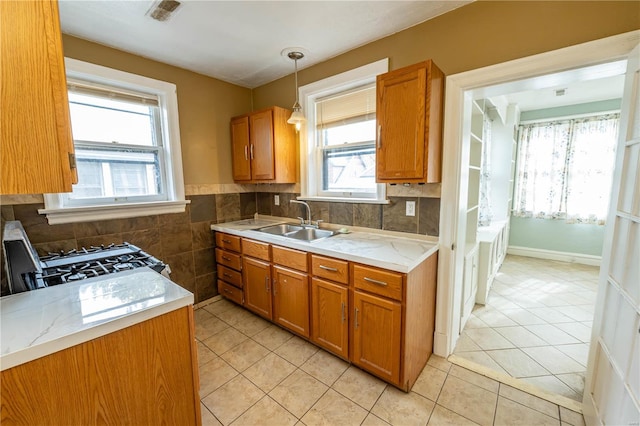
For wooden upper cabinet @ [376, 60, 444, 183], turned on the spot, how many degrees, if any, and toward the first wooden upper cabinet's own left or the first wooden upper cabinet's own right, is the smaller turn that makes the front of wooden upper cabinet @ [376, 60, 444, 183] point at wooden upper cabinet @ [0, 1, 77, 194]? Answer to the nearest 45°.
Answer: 0° — it already faces it

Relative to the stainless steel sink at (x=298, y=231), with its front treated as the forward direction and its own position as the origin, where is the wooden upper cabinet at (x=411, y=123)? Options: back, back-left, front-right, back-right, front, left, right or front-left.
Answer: left

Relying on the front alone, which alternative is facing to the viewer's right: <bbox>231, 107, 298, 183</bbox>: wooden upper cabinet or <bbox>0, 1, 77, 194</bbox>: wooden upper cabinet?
<bbox>0, 1, 77, 194</bbox>: wooden upper cabinet

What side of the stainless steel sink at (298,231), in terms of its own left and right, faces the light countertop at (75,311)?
front

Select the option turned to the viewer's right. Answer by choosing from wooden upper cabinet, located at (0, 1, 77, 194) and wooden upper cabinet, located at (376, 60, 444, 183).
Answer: wooden upper cabinet, located at (0, 1, 77, 194)

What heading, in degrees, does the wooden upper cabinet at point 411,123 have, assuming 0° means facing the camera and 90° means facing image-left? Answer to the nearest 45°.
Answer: approximately 45°

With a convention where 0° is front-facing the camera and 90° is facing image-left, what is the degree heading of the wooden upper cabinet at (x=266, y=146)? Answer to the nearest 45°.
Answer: approximately 45°

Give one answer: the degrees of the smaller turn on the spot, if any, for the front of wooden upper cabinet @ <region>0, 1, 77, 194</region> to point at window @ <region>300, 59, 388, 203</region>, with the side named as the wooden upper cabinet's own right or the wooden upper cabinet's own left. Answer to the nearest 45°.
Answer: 0° — it already faces it

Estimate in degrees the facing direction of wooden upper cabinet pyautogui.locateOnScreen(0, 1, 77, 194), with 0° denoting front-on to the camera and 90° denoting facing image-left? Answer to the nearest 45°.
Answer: approximately 270°

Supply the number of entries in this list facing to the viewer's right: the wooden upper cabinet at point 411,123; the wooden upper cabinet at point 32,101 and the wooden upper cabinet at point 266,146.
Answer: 1

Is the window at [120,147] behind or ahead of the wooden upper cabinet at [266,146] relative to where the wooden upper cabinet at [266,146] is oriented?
ahead
